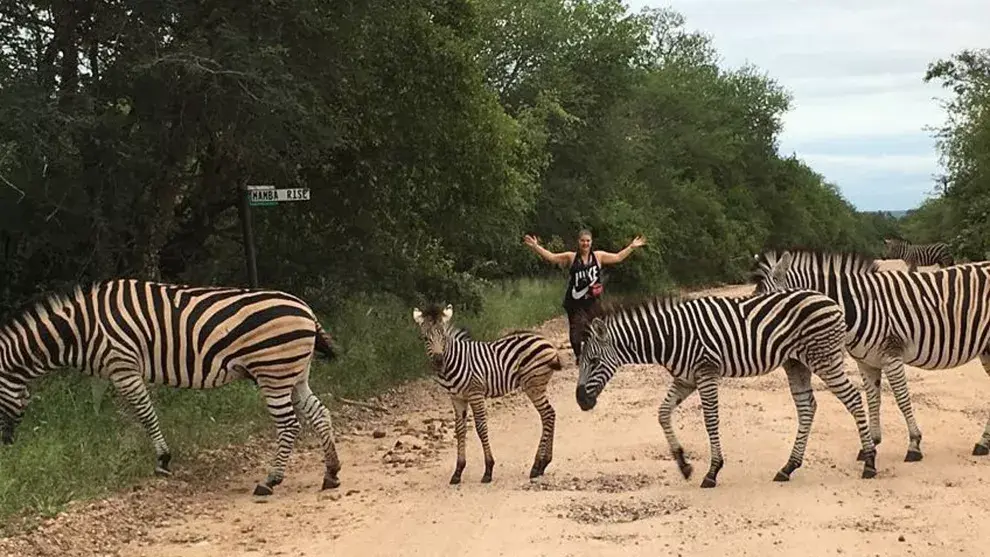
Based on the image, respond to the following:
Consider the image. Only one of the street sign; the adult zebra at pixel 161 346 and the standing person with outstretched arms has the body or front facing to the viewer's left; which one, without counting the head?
the adult zebra

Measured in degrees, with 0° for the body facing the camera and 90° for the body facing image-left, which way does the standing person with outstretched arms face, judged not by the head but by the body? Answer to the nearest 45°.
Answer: approximately 0°

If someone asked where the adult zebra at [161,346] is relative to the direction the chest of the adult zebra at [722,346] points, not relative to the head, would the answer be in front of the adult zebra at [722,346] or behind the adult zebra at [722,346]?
in front

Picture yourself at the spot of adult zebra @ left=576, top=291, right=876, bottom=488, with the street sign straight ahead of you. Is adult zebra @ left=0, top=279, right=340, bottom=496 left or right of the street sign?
left

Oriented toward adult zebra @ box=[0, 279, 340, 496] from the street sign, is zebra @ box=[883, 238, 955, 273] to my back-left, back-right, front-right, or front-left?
back-left

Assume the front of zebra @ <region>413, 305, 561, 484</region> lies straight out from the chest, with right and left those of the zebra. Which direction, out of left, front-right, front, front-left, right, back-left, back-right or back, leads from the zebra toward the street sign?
right

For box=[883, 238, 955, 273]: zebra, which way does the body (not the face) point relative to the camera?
to the viewer's left

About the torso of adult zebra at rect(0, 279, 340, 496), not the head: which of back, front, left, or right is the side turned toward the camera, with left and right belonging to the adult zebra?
left

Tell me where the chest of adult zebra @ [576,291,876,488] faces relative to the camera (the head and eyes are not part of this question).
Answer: to the viewer's left

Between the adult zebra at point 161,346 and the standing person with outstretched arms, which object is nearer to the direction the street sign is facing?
the adult zebra

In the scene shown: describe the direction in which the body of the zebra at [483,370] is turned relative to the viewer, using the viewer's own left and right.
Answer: facing the viewer and to the left of the viewer

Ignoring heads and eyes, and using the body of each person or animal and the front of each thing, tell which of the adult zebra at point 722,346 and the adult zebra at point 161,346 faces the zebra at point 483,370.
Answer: the adult zebra at point 722,346
